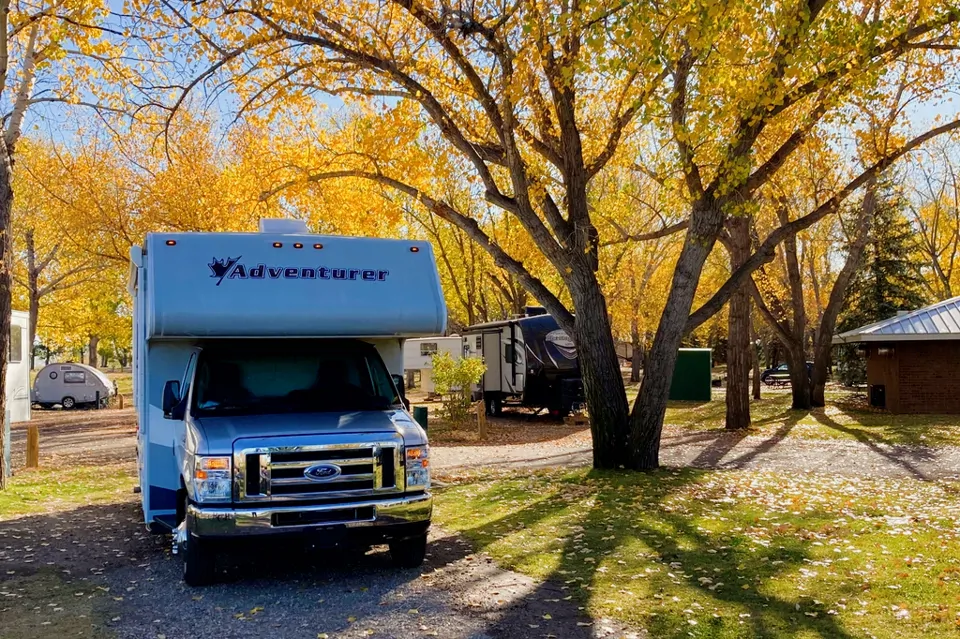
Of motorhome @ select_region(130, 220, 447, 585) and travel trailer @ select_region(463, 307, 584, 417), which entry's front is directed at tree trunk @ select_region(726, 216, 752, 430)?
travel trailer @ select_region(463, 307, 584, 417)

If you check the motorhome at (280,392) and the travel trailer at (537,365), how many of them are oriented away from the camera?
0

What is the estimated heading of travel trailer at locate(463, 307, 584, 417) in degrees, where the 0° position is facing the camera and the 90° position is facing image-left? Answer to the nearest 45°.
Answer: approximately 315°

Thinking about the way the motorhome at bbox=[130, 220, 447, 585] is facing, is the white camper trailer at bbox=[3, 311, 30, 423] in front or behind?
behind

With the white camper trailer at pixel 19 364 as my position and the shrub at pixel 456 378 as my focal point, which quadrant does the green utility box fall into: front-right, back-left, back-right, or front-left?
front-left

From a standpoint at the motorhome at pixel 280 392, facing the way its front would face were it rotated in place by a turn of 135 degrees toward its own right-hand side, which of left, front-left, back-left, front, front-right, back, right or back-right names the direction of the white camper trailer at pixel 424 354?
front-right

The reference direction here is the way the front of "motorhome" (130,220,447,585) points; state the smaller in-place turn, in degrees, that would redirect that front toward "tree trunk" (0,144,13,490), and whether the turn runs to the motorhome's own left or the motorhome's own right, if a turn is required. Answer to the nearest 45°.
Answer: approximately 135° to the motorhome's own right

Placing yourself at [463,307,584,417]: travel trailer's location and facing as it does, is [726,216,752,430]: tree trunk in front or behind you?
in front

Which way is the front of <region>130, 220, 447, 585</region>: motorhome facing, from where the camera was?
facing the viewer

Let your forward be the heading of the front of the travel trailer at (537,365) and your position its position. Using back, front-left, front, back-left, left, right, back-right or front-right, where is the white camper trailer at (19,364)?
back-right

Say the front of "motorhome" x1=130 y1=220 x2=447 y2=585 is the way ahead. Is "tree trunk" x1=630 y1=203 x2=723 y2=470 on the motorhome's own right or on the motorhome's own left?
on the motorhome's own left

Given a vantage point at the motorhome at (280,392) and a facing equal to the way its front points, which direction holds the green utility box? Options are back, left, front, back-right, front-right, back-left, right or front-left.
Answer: back-left

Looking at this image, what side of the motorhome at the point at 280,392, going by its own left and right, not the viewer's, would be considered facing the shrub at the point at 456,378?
back

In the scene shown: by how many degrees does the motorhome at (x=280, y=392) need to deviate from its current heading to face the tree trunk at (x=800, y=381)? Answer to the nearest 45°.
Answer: approximately 135° to its left

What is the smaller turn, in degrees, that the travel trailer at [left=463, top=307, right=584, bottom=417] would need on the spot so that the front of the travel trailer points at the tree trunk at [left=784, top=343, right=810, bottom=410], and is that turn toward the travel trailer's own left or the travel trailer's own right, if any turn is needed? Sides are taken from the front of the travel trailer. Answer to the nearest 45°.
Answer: approximately 45° to the travel trailer's own left
